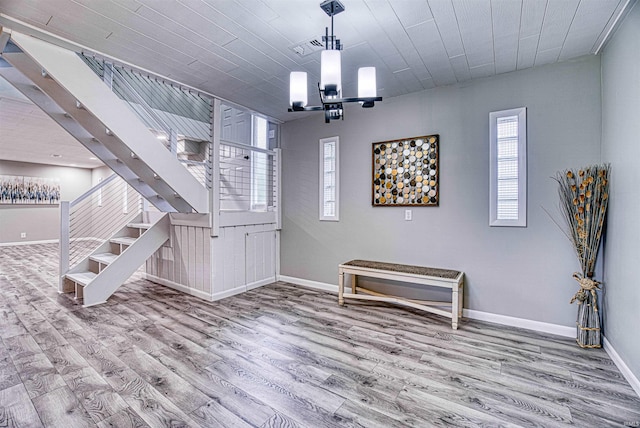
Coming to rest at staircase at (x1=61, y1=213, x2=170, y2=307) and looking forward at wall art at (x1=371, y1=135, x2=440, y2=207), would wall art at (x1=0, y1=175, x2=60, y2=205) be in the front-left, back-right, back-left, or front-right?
back-left

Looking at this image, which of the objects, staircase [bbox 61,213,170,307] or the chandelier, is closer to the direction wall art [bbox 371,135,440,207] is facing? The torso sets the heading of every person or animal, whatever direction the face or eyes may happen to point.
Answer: the chandelier

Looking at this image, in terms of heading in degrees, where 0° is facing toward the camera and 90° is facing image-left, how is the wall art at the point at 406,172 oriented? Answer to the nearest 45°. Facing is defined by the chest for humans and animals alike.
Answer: approximately 0°

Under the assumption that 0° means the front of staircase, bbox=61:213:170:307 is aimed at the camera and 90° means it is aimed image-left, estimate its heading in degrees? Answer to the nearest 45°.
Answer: approximately 45°

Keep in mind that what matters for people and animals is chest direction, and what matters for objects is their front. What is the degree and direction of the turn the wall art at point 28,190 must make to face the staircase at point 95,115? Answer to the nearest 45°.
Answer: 0° — it already faces it

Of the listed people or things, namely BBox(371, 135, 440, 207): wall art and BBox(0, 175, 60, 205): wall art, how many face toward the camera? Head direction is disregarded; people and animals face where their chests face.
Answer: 2
